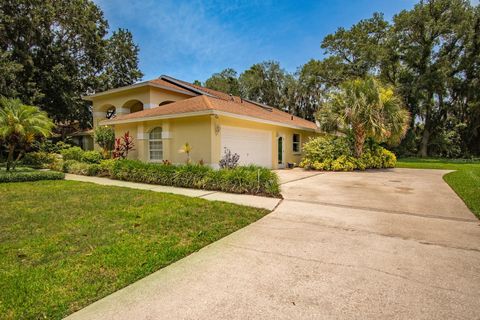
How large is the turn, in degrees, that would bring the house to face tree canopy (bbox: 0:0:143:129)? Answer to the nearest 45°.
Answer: approximately 90° to its right

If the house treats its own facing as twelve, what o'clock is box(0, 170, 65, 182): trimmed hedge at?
The trimmed hedge is roughly at 1 o'clock from the house.

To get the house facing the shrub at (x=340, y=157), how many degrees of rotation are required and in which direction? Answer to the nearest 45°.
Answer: approximately 135° to its left

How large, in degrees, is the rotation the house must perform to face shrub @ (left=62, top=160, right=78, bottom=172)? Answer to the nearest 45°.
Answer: approximately 45° to its right

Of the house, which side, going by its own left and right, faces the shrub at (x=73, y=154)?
right

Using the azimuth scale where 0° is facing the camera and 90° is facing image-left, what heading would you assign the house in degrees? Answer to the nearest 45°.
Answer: approximately 45°

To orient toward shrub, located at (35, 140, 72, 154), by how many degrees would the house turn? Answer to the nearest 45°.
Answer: approximately 90° to its right

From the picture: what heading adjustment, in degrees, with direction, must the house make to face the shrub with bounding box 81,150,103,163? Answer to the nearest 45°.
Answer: approximately 45° to its right
